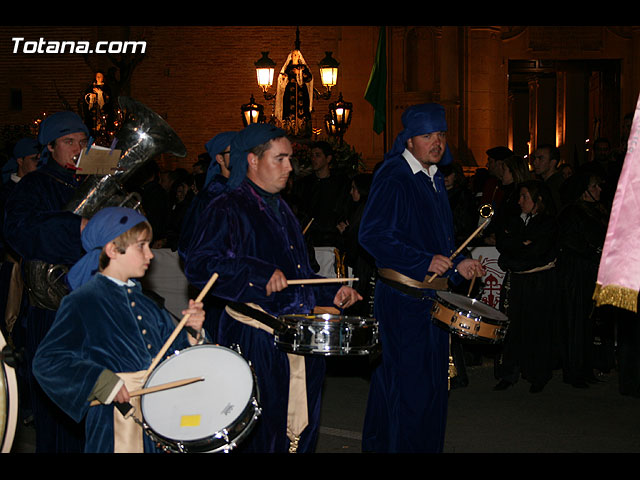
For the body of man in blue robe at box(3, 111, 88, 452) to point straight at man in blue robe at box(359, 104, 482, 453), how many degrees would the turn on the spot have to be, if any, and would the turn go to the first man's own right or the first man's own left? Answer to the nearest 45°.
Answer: approximately 45° to the first man's own left

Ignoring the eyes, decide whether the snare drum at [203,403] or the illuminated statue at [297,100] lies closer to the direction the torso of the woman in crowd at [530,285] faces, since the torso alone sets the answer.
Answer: the snare drum

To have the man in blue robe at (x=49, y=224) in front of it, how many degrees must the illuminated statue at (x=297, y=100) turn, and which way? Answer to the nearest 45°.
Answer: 0° — it already faces them

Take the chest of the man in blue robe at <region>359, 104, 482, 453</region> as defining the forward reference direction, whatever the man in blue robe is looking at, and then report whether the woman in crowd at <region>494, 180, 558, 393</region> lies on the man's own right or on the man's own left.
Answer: on the man's own left

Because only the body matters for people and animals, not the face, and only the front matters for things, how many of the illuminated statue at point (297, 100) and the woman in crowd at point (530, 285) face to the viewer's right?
0

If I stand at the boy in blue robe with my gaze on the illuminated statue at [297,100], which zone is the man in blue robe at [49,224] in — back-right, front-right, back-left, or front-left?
front-left

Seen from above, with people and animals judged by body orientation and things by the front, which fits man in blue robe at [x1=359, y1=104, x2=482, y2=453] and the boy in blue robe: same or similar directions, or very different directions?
same or similar directions

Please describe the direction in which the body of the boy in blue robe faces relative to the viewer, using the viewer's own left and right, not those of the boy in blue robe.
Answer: facing the viewer and to the right of the viewer

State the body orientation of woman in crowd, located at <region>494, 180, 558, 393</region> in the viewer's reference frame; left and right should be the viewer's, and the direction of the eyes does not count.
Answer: facing the viewer and to the left of the viewer
